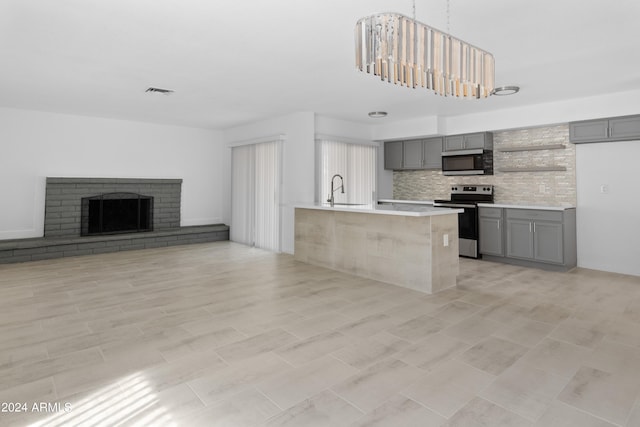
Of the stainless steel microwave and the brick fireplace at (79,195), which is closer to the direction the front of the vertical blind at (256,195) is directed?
the brick fireplace

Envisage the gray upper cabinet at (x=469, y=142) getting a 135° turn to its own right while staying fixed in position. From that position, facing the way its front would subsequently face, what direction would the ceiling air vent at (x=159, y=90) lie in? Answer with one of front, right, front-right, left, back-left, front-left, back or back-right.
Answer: back-left

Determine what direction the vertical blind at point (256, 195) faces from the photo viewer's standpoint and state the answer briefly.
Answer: facing the viewer and to the left of the viewer

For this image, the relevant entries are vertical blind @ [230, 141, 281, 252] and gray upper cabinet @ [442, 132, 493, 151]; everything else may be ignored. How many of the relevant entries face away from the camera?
0

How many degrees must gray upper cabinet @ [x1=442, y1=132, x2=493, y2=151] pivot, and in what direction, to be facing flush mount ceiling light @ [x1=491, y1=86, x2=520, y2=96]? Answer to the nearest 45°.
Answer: approximately 45° to its left

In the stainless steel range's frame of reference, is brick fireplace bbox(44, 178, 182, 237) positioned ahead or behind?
ahead

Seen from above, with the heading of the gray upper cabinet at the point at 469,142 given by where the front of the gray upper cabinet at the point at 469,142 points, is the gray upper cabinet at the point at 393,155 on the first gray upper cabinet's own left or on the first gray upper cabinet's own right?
on the first gray upper cabinet's own right
